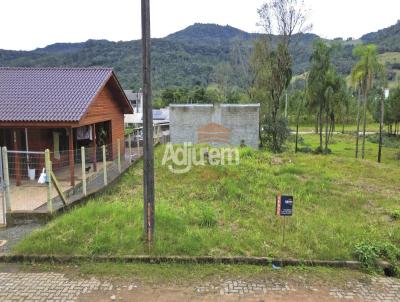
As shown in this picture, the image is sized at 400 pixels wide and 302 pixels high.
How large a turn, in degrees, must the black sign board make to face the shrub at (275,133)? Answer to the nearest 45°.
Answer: approximately 180°

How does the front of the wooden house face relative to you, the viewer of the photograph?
facing the viewer

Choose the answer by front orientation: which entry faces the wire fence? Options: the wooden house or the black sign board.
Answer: the wooden house

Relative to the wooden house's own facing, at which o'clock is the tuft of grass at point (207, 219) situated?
The tuft of grass is roughly at 11 o'clock from the wooden house.

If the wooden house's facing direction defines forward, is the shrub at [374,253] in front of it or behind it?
in front

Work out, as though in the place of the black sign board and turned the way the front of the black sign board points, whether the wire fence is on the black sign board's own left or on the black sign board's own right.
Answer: on the black sign board's own right

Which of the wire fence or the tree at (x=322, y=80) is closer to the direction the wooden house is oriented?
the wire fence

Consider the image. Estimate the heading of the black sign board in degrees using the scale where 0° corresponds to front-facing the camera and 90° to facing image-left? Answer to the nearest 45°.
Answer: approximately 0°

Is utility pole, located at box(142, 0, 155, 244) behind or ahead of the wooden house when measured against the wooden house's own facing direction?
ahead

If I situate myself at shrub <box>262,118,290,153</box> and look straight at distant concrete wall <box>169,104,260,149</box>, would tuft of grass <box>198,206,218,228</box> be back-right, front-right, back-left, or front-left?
front-left

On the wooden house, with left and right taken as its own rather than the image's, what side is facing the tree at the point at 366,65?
left

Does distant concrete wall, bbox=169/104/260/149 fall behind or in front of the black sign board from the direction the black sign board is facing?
behind

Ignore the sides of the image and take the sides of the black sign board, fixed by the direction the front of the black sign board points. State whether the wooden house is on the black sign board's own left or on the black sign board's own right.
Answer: on the black sign board's own right

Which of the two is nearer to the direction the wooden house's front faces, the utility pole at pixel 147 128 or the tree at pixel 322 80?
the utility pole

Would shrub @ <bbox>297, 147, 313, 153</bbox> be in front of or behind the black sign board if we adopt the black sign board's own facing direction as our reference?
behind

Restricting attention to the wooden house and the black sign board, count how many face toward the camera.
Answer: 2

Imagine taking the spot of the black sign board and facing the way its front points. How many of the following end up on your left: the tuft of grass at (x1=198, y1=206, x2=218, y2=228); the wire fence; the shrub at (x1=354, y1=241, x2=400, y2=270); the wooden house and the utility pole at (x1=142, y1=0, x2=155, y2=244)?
1
